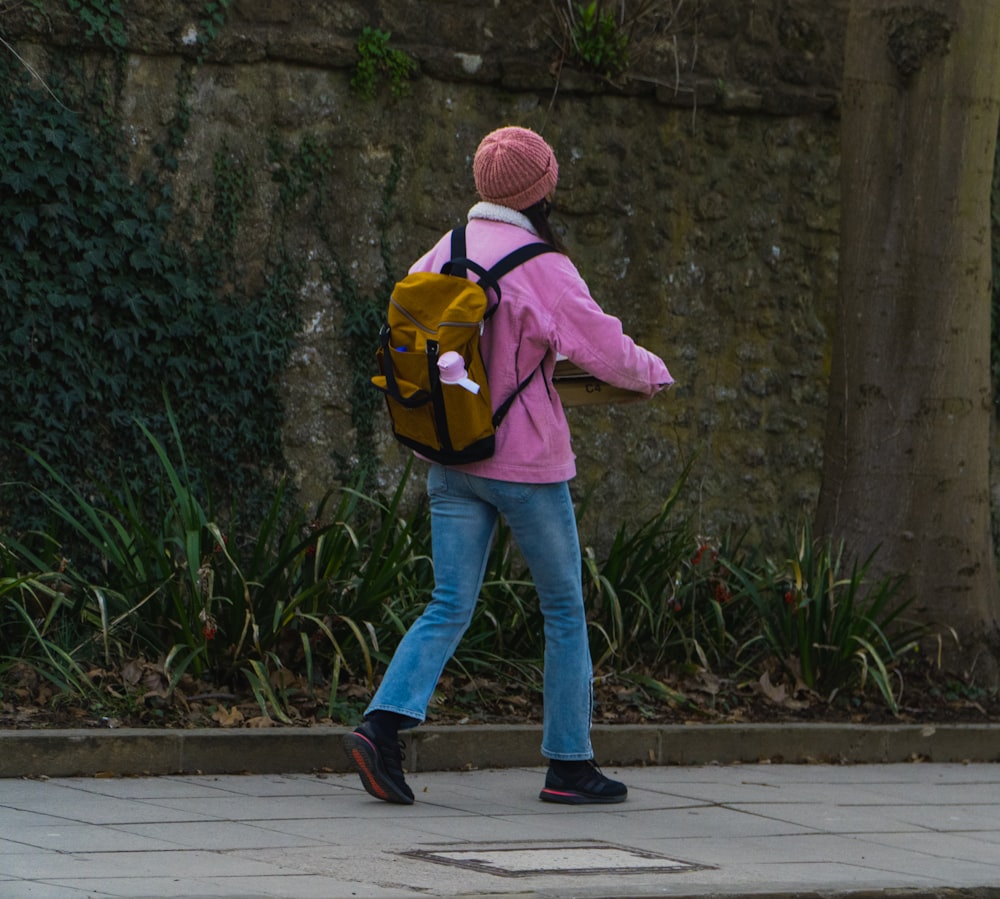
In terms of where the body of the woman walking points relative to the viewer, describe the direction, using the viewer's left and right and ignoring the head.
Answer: facing away from the viewer and to the right of the viewer

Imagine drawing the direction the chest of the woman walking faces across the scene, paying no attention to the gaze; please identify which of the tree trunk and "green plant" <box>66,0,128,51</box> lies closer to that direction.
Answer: the tree trunk

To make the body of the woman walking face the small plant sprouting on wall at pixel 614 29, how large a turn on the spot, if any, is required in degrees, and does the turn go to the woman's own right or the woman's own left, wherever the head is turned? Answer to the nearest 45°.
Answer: approximately 45° to the woman's own left

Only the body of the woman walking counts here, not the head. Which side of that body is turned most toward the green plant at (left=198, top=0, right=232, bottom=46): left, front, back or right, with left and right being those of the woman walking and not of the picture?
left

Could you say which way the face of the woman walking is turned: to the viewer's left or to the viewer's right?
to the viewer's right

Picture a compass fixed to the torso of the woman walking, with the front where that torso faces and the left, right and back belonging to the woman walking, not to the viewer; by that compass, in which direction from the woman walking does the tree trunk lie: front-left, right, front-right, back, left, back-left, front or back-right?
front

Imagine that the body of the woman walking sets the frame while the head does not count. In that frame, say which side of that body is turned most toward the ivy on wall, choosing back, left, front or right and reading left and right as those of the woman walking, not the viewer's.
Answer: left

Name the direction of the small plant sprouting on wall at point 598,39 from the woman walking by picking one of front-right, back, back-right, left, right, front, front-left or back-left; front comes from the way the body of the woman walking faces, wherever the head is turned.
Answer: front-left

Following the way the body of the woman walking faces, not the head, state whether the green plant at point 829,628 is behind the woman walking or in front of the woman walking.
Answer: in front

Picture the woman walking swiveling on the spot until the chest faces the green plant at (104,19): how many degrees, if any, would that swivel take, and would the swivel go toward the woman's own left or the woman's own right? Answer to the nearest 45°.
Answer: approximately 90° to the woman's own left

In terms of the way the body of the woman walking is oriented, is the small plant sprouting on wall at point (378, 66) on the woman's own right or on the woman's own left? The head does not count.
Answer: on the woman's own left

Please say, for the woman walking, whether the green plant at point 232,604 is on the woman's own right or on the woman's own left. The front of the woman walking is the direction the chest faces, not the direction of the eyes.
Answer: on the woman's own left
